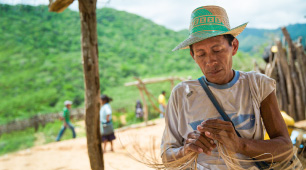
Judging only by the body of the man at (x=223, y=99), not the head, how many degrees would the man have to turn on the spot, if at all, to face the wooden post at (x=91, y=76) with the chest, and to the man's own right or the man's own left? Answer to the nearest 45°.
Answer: approximately 135° to the man's own right

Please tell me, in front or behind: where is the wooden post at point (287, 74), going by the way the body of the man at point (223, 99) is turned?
behind

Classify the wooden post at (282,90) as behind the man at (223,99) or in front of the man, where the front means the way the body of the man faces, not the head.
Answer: behind

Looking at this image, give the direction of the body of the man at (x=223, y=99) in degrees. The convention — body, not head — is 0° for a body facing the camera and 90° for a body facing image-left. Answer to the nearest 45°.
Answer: approximately 0°
